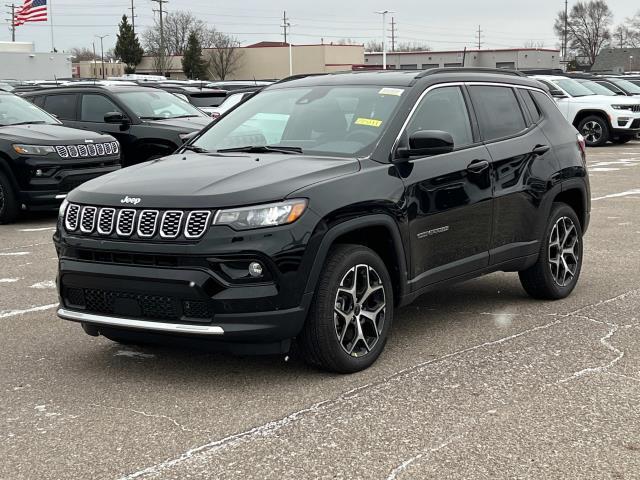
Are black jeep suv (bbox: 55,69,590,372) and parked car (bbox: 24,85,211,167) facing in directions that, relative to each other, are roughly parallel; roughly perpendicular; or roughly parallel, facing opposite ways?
roughly perpendicular

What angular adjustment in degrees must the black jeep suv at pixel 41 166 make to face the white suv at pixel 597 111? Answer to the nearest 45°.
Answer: approximately 90° to its left

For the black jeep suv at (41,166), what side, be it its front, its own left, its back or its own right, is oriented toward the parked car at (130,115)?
left

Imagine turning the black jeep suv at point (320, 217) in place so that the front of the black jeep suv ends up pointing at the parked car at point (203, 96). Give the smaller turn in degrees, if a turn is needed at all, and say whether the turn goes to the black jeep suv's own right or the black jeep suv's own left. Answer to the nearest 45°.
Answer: approximately 135° to the black jeep suv's own right

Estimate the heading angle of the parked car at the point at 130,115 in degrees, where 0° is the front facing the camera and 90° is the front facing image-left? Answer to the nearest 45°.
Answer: approximately 315°

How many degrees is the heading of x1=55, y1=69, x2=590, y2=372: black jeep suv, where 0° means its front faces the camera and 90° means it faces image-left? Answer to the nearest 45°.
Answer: approximately 45°

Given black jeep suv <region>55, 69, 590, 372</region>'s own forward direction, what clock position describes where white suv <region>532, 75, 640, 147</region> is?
The white suv is roughly at 5 o'clock from the black jeep suv.

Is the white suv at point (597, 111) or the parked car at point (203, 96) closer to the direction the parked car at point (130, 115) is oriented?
the white suv

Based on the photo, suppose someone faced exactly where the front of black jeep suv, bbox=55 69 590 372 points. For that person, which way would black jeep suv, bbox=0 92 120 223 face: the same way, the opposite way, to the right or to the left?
to the left

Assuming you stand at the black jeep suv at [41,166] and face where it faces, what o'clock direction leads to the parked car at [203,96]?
The parked car is roughly at 8 o'clock from the black jeep suv.

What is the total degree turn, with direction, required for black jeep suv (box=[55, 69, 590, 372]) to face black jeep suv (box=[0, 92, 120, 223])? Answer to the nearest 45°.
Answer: approximately 90° to its right
